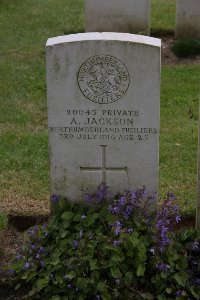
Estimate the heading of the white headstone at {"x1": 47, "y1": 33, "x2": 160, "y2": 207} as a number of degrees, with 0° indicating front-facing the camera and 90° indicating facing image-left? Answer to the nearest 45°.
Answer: approximately 0°

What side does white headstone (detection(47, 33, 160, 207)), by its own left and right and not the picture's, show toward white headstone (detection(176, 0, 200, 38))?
back

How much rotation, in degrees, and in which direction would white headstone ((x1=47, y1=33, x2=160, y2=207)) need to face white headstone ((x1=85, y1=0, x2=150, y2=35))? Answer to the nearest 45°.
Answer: approximately 180°
